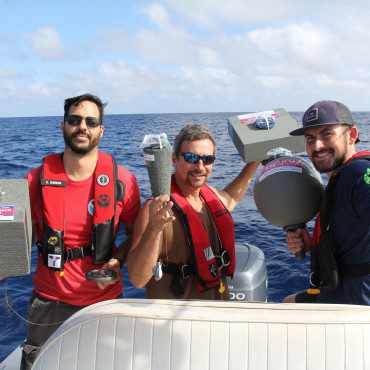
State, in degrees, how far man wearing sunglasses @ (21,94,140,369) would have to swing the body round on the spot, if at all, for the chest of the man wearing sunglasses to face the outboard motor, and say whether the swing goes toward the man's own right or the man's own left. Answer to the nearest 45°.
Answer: approximately 135° to the man's own left

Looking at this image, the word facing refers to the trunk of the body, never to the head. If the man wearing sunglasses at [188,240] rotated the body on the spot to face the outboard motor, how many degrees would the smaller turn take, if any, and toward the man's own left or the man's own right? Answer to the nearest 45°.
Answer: approximately 135° to the man's own left

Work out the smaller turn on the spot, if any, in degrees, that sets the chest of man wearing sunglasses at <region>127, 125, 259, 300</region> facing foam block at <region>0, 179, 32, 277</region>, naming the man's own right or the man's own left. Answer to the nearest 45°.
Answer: approximately 90° to the man's own right

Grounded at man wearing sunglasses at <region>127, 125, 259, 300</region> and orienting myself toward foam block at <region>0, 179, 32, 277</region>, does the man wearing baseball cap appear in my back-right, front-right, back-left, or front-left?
back-left

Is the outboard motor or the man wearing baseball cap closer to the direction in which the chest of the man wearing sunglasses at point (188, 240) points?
the man wearing baseball cap

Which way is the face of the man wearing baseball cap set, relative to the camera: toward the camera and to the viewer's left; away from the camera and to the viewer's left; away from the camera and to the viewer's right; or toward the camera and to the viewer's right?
toward the camera and to the viewer's left

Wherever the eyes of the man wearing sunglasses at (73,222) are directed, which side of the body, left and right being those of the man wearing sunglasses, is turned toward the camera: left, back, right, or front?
front

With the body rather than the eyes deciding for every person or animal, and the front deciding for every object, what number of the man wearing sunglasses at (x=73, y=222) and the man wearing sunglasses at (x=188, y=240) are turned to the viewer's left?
0

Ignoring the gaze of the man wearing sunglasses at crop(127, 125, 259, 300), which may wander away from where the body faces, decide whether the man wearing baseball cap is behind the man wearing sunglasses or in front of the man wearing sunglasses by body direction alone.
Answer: in front
